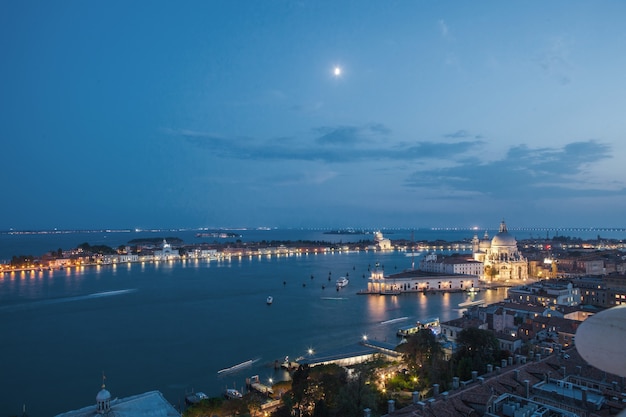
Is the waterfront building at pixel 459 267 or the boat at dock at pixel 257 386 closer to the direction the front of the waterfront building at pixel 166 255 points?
the boat at dock

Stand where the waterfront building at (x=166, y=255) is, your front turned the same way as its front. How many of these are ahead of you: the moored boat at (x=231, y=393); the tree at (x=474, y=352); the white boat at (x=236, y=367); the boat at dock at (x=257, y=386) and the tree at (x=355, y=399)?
5

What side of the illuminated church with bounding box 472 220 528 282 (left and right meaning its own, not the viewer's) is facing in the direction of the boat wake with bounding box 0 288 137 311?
right

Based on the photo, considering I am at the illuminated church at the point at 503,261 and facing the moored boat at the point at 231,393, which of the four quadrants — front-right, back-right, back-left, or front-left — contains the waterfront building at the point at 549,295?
front-left

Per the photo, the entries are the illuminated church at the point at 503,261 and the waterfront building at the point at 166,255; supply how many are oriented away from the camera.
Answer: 0

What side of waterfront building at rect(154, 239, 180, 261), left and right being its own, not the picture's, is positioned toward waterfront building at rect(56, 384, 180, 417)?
front

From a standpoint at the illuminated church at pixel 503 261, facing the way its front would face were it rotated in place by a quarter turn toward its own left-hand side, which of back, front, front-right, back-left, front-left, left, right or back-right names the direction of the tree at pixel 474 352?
back-right

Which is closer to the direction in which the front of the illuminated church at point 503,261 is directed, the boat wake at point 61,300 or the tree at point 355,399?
the tree

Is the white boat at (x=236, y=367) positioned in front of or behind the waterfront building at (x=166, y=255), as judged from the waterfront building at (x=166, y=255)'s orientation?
in front

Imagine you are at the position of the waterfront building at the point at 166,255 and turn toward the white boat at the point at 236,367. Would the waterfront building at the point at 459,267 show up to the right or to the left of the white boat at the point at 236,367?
left

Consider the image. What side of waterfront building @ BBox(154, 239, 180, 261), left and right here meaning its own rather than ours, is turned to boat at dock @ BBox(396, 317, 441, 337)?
front

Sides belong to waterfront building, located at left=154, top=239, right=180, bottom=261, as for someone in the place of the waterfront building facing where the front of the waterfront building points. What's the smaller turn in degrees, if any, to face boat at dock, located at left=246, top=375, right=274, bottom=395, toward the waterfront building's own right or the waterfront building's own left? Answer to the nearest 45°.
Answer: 0° — it already faces it

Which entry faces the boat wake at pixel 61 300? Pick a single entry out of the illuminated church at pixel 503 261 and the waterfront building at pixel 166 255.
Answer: the waterfront building

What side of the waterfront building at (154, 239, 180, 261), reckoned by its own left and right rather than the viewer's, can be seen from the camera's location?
front

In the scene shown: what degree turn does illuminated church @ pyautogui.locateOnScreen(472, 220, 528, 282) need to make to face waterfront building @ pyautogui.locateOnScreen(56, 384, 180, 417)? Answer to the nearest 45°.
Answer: approximately 45° to its right
